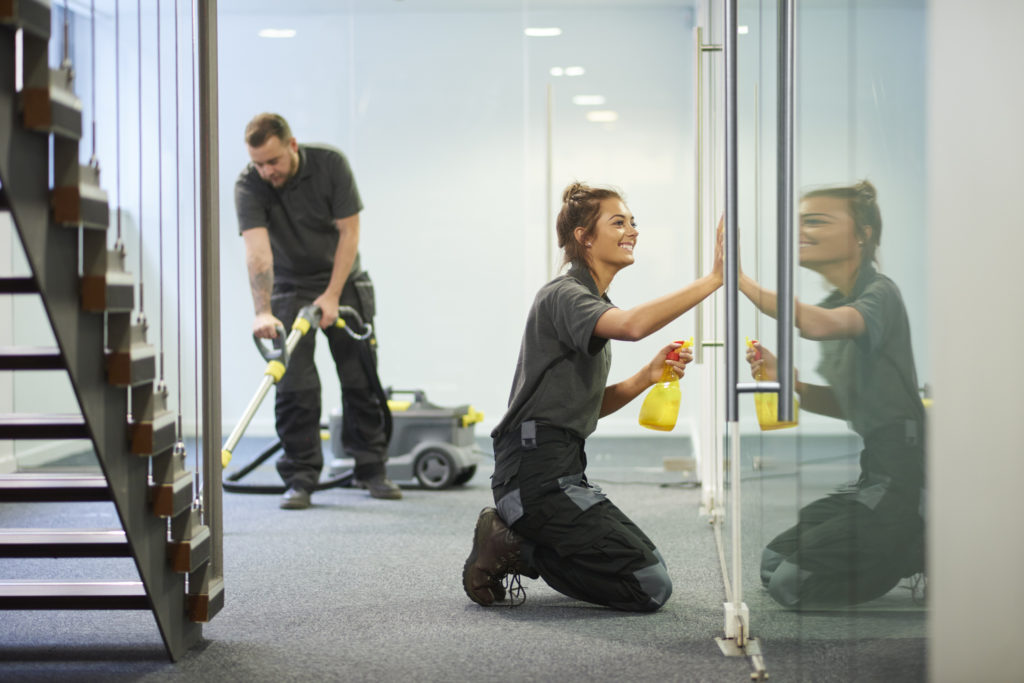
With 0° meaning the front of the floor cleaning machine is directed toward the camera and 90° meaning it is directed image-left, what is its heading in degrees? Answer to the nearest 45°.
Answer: approximately 90°

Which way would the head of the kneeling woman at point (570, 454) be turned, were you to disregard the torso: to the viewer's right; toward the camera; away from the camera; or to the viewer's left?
to the viewer's right

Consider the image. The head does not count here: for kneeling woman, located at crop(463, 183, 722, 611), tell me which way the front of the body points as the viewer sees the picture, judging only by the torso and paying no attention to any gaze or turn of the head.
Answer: to the viewer's right

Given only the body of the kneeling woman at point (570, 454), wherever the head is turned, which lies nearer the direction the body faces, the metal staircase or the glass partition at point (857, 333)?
the glass partition

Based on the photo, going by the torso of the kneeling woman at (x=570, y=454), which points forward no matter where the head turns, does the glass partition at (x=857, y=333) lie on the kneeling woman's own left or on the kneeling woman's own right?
on the kneeling woman's own right

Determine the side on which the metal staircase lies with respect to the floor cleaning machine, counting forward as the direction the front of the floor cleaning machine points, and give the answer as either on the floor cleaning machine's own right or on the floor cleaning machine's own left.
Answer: on the floor cleaning machine's own left

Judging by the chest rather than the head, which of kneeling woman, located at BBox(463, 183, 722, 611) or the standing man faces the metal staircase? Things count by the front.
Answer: the standing man

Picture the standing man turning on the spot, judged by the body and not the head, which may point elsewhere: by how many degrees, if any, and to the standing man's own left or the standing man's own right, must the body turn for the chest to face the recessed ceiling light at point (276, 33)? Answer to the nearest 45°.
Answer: approximately 180°
